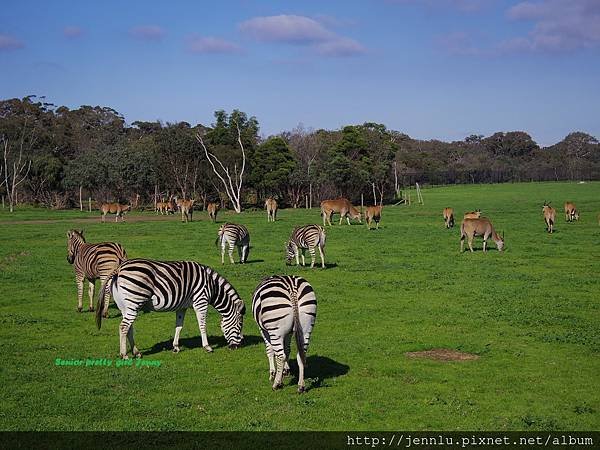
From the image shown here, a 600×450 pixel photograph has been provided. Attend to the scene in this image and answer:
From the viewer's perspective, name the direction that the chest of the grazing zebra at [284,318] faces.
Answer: away from the camera

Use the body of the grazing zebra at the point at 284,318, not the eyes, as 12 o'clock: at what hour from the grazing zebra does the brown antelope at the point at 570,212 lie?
The brown antelope is roughly at 1 o'clock from the grazing zebra.

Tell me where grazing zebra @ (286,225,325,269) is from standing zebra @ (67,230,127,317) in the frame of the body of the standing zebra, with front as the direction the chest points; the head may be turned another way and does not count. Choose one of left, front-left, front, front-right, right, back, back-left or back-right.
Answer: right

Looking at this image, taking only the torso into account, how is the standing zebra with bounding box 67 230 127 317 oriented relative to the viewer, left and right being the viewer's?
facing away from the viewer and to the left of the viewer

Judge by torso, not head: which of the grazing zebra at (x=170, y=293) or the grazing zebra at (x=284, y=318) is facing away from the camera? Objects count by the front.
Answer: the grazing zebra at (x=284, y=318)

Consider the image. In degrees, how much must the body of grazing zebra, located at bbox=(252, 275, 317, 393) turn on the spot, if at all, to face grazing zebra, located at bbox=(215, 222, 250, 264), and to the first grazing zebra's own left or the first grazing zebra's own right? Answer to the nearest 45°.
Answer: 0° — it already faces it

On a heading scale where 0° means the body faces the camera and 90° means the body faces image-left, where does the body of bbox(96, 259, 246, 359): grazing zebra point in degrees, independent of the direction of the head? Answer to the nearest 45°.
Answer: approximately 270°

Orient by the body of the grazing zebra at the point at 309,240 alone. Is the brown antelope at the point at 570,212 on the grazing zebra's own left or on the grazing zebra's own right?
on the grazing zebra's own right

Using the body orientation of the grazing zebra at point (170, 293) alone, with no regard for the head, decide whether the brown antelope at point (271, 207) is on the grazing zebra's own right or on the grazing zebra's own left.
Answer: on the grazing zebra's own left
